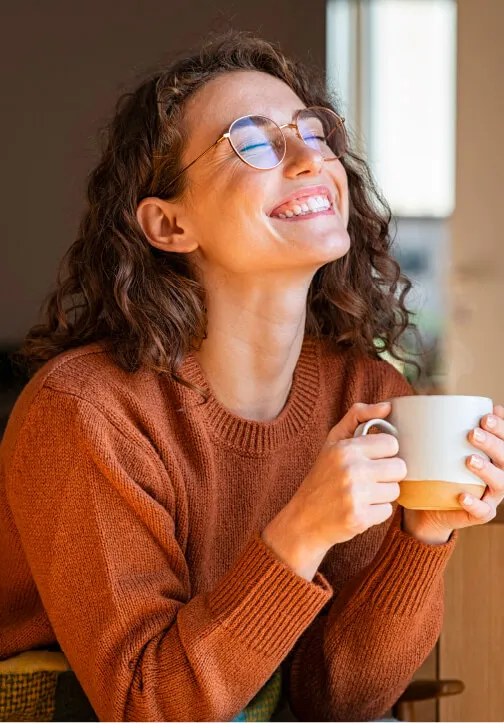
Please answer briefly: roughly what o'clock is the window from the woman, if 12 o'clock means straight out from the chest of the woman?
The window is roughly at 8 o'clock from the woman.

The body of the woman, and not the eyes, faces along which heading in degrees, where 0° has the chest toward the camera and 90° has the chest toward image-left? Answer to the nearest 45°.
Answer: approximately 315°
